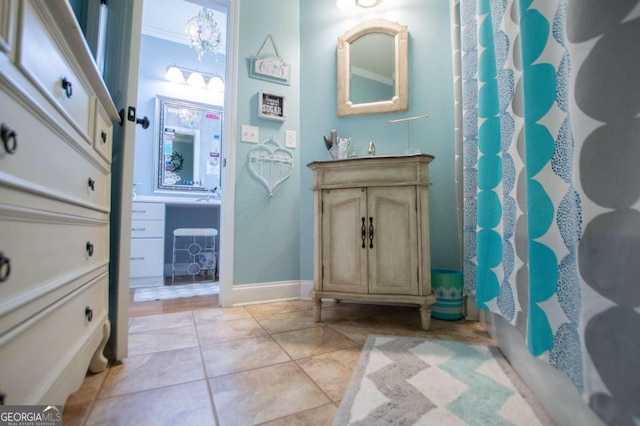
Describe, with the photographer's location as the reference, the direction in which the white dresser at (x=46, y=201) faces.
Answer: facing the viewer and to the right of the viewer

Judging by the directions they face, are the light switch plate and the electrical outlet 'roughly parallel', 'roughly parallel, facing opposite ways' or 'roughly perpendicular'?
roughly parallel

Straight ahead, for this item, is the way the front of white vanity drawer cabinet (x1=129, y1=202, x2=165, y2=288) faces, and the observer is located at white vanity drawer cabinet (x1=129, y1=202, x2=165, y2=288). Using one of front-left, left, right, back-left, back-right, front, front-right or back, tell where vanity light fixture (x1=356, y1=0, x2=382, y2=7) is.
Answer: front-left

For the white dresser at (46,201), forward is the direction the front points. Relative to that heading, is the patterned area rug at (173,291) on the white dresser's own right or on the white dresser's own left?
on the white dresser's own left

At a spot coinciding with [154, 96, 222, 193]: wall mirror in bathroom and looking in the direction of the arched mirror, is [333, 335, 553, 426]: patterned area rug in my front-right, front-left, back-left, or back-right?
front-right

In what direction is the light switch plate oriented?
toward the camera

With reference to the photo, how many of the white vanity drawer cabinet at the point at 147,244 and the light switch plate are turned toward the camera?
2

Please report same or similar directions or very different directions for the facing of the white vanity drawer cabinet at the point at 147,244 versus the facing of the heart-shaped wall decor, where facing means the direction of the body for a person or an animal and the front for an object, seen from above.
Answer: same or similar directions

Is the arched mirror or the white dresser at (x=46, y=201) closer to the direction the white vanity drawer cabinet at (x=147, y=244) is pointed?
the white dresser

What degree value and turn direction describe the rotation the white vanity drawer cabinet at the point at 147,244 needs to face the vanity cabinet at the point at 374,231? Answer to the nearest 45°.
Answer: approximately 45° to its left

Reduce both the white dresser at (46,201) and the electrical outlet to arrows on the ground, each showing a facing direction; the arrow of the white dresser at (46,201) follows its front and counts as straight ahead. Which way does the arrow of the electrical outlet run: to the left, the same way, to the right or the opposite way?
to the right

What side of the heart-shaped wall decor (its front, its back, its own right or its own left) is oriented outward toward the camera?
front

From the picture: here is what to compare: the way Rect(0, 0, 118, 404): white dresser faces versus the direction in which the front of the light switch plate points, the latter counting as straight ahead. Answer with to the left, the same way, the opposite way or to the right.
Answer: to the left
